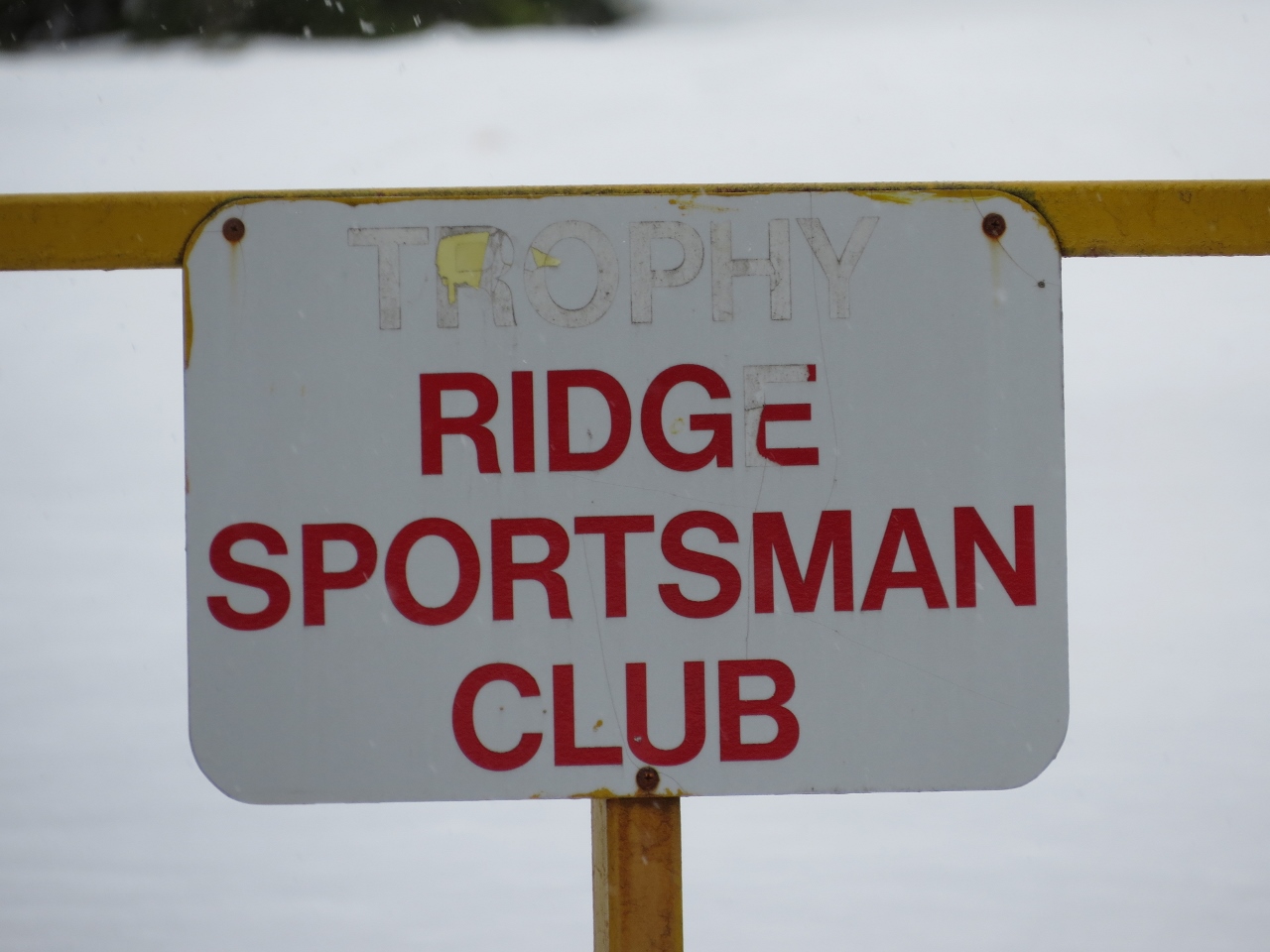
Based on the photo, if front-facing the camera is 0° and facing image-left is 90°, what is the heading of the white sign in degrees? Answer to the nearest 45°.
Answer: approximately 0°
